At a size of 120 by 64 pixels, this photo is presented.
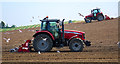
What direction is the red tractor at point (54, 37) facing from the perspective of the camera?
to the viewer's right

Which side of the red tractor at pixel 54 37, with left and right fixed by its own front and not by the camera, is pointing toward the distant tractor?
left
